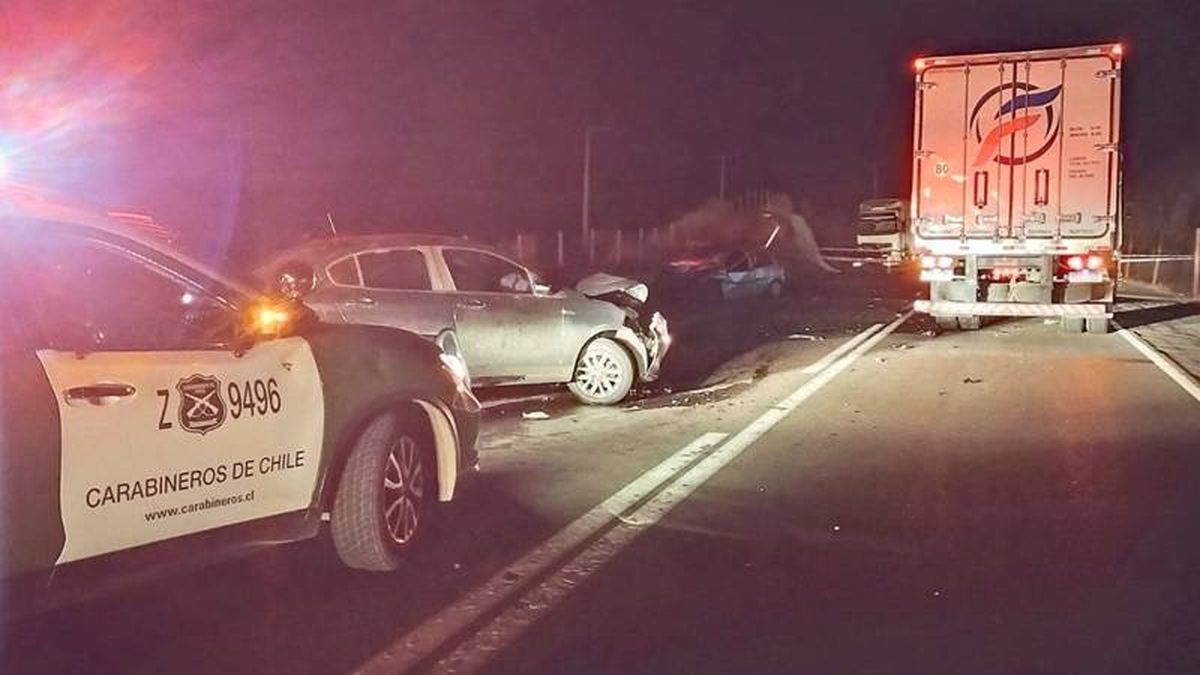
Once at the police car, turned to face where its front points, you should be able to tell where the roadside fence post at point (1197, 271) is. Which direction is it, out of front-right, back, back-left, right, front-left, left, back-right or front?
front

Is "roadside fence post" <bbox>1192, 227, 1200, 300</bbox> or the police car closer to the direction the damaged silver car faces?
the roadside fence post

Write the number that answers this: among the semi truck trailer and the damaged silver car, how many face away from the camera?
1

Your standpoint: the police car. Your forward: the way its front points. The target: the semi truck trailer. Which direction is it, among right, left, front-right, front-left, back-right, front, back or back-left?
front

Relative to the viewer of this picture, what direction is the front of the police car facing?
facing away from the viewer and to the right of the viewer

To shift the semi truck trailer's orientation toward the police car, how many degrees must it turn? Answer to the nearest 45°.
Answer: approximately 180°

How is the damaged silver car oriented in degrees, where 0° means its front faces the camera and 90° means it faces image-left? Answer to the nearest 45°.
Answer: approximately 270°

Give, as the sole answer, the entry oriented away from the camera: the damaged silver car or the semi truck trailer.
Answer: the semi truck trailer

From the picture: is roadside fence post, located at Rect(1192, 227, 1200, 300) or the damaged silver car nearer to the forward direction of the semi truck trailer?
the roadside fence post

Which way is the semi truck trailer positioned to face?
away from the camera

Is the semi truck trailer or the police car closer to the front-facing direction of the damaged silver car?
the semi truck trailer

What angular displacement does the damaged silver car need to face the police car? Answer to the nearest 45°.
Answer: approximately 90° to its right

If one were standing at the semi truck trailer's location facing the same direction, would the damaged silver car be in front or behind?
behind

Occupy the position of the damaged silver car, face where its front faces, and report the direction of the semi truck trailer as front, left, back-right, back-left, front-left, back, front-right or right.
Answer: front-left
